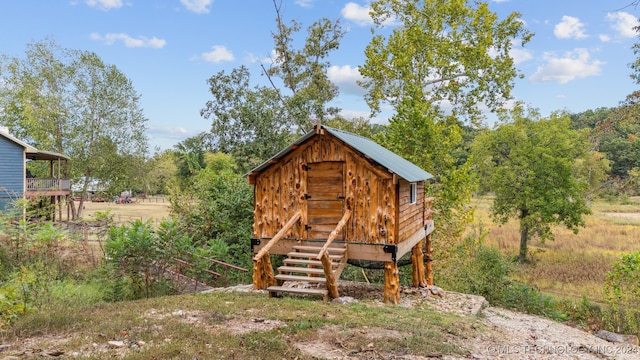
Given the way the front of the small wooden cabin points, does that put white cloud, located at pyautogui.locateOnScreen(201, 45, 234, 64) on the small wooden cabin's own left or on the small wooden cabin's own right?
on the small wooden cabin's own right

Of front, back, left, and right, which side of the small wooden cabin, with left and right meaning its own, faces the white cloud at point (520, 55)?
back

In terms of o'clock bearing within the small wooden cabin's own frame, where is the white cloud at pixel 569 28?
The white cloud is roughly at 6 o'clock from the small wooden cabin.

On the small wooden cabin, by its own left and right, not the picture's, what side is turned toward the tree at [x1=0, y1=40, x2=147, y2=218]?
right

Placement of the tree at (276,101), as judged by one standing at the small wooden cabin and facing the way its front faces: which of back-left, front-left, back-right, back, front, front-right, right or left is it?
back-right

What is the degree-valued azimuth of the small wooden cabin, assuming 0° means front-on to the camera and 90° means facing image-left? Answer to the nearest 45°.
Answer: approximately 45°

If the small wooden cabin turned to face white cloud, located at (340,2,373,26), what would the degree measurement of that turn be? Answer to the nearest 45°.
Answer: approximately 135° to its right
